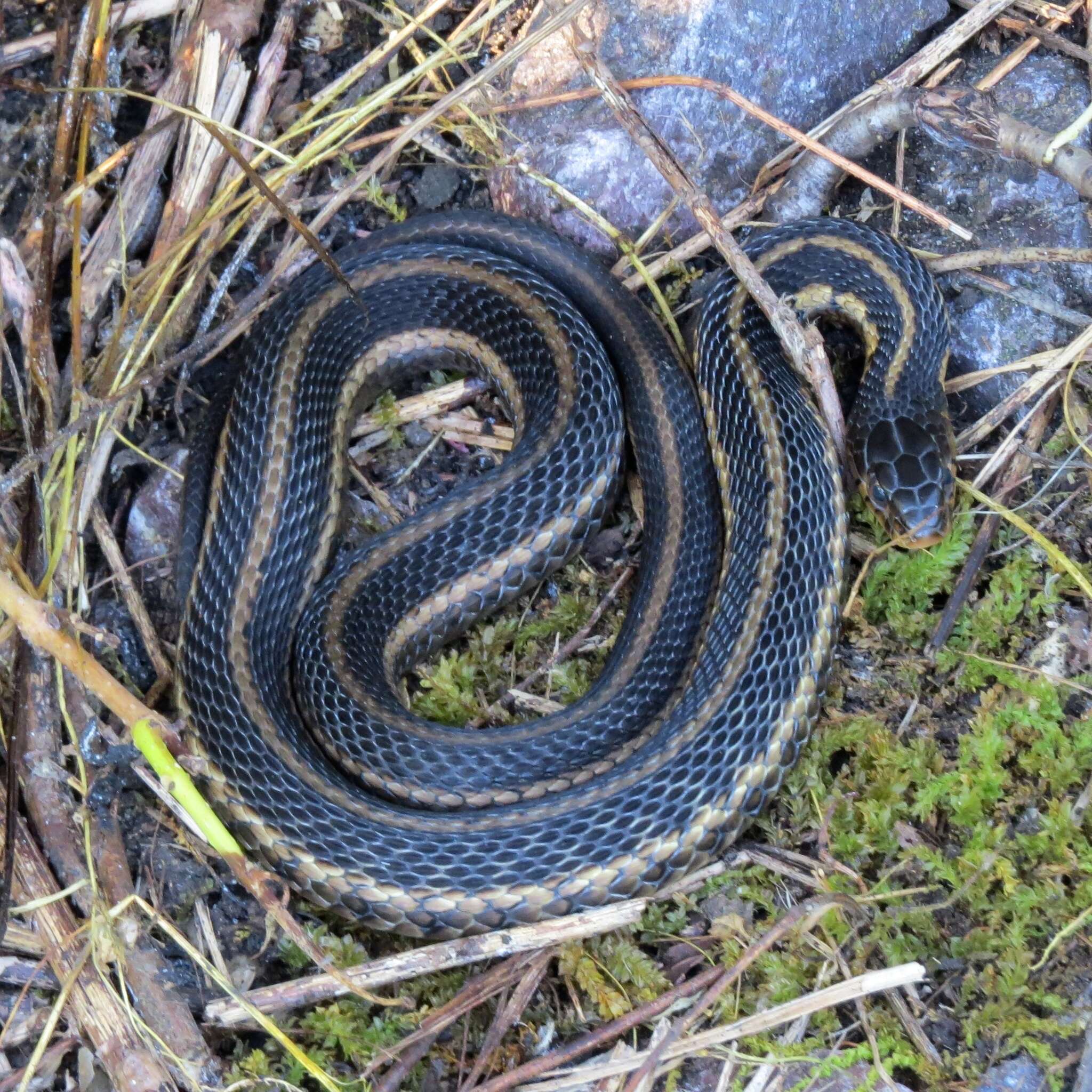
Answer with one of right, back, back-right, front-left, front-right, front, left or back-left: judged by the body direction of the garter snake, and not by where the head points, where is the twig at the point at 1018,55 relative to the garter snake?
back-left

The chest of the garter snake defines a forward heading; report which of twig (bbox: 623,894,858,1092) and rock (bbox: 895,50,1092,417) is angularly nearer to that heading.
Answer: the twig

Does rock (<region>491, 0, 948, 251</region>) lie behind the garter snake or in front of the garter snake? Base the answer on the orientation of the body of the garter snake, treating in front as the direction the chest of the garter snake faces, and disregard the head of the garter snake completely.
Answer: behind

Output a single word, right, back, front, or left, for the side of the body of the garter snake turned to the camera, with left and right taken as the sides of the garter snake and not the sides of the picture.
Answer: front

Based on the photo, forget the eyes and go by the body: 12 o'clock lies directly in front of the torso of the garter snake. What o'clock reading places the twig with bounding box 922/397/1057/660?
The twig is roughly at 9 o'clock from the garter snake.

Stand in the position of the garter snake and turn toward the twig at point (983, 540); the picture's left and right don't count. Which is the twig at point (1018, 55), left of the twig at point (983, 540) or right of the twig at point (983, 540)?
left

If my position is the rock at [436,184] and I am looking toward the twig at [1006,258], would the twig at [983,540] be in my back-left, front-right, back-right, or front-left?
front-right

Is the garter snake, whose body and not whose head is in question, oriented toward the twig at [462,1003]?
yes

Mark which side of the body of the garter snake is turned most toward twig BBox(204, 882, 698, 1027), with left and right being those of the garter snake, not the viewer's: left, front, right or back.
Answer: front

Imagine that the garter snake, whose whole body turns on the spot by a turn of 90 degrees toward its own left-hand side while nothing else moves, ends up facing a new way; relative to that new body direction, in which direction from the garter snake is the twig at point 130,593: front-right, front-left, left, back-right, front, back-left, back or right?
back
